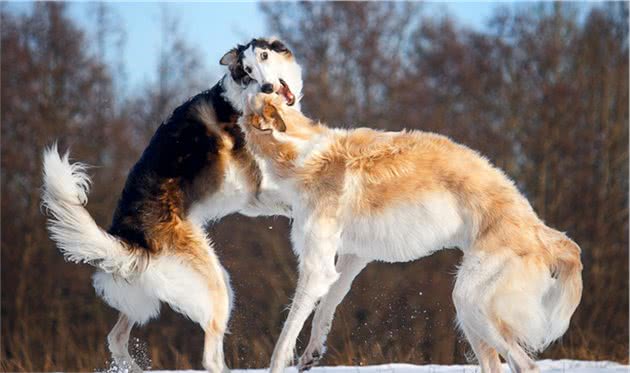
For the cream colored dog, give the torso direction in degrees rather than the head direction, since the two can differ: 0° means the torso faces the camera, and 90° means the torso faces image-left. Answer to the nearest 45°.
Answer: approximately 90°

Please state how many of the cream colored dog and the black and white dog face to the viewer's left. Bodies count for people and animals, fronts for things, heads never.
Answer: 1

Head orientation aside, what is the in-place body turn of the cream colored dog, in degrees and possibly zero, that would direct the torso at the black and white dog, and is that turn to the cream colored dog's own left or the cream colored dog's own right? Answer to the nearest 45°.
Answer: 0° — it already faces it

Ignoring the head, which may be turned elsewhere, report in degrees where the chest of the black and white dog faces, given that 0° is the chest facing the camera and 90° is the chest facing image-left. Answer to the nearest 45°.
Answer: approximately 225°
